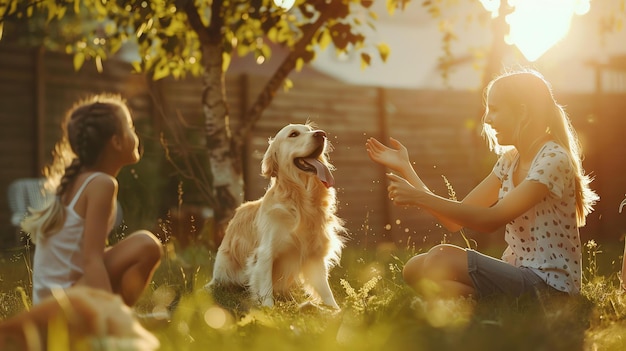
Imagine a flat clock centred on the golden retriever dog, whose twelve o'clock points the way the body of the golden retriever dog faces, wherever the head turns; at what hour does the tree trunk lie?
The tree trunk is roughly at 7 o'clock from the golden retriever dog.

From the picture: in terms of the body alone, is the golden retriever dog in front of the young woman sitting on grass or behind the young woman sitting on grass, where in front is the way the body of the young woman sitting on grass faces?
in front

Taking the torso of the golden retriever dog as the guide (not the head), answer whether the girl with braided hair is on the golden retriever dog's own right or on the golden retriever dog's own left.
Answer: on the golden retriever dog's own right

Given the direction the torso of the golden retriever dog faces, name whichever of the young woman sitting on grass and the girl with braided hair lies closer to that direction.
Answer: the young woman sitting on grass

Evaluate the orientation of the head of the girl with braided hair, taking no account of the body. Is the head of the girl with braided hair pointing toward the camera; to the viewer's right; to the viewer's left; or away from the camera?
to the viewer's right

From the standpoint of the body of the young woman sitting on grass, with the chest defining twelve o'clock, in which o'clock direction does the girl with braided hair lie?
The girl with braided hair is roughly at 11 o'clock from the young woman sitting on grass.

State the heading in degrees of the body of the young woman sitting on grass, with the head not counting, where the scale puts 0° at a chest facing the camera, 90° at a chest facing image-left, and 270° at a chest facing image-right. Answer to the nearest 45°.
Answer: approximately 90°

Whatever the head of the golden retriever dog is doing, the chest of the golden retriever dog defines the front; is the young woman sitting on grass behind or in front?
in front

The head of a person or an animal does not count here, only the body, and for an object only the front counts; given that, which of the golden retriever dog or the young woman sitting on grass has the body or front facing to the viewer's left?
the young woman sitting on grass

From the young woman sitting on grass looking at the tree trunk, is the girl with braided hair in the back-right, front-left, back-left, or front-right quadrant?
front-left

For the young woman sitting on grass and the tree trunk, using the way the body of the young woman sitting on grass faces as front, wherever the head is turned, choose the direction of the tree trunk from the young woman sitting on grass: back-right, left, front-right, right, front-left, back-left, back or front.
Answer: front-right

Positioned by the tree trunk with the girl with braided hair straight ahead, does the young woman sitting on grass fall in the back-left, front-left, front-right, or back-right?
front-left

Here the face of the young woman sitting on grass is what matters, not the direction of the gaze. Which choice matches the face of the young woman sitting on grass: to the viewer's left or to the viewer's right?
to the viewer's left

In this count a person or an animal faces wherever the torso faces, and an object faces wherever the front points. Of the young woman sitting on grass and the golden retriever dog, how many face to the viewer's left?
1

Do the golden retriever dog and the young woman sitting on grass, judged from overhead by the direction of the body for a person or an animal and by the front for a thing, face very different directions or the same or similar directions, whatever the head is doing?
very different directions
